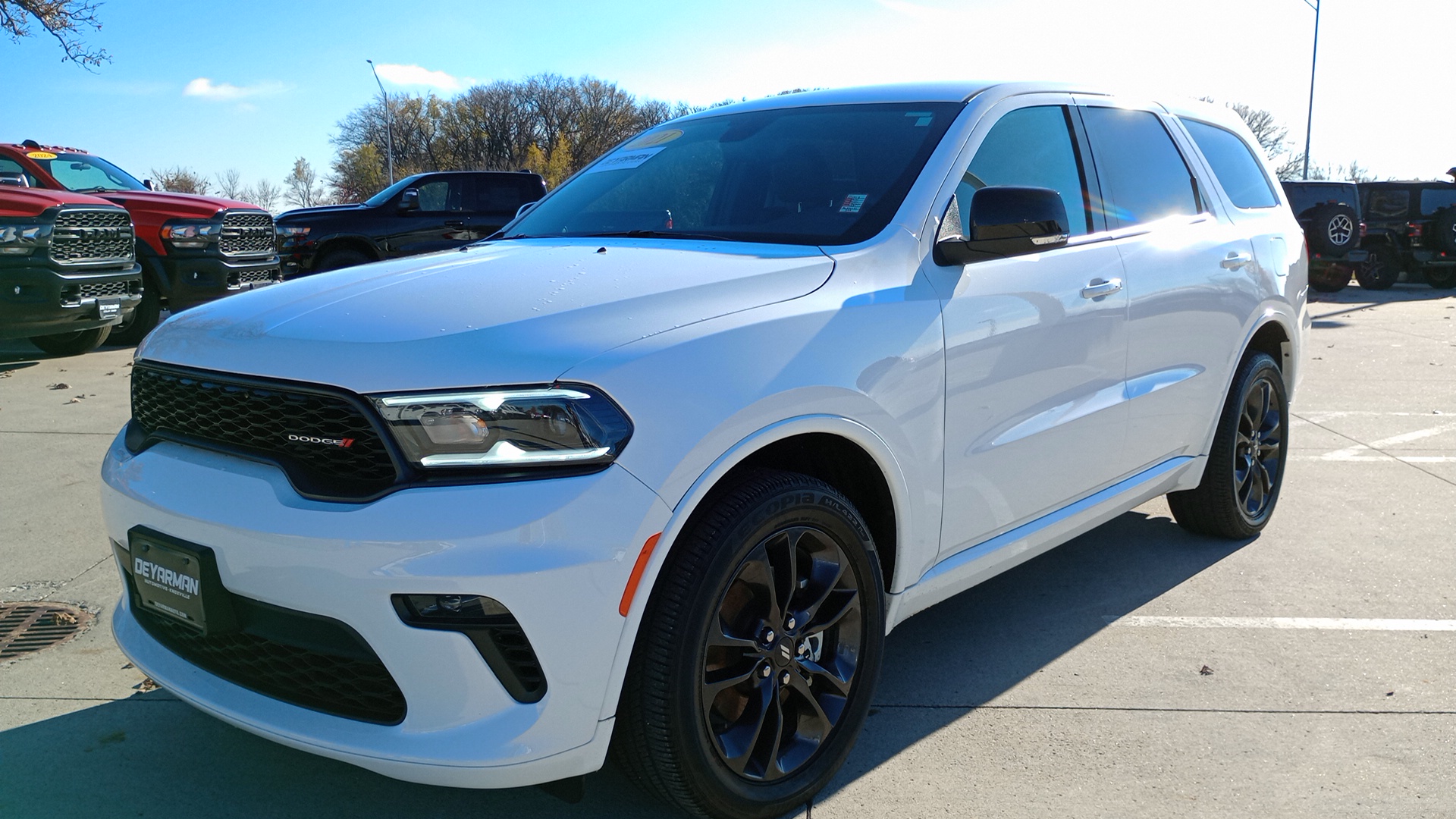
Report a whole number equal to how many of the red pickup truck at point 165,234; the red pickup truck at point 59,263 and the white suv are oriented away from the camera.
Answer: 0

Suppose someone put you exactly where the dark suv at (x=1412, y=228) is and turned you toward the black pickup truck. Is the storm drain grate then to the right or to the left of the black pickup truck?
left

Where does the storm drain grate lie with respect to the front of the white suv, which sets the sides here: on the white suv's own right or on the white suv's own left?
on the white suv's own right

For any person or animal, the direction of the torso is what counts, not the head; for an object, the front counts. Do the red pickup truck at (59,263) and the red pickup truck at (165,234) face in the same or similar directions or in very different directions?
same or similar directions

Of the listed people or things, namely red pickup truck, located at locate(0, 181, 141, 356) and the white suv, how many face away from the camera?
0

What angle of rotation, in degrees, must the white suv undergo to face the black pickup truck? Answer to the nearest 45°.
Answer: approximately 135° to its right

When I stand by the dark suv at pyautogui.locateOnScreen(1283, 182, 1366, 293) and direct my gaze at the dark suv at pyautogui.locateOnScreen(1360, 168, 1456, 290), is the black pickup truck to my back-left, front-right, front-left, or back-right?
back-left

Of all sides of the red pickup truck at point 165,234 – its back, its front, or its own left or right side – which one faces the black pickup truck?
left

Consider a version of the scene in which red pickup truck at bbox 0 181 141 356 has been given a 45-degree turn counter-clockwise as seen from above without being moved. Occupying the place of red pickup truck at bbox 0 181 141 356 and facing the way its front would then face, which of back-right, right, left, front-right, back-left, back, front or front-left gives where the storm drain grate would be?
right

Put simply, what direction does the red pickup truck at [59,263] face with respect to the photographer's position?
facing the viewer and to the right of the viewer

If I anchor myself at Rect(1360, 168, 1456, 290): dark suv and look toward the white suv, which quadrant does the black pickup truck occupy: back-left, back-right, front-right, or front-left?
front-right
